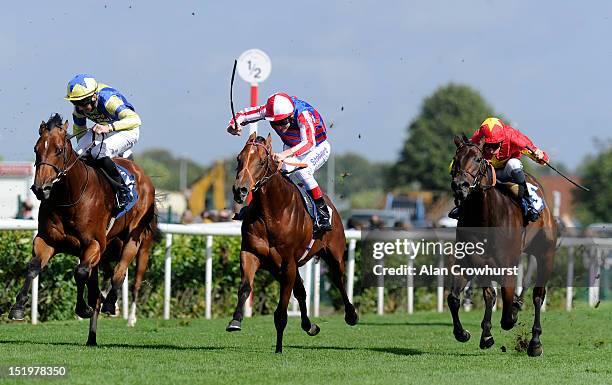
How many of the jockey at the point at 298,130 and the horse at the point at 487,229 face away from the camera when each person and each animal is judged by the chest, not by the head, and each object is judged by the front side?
0

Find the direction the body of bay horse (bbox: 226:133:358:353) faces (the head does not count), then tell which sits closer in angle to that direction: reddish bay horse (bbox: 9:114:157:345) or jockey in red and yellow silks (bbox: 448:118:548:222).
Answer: the reddish bay horse

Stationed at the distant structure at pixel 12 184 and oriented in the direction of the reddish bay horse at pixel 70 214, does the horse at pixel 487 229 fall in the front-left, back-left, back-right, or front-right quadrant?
front-left

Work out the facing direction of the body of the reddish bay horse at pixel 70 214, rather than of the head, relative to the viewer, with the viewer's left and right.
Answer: facing the viewer and to the left of the viewer

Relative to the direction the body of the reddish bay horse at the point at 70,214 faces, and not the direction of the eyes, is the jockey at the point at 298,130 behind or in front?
behind

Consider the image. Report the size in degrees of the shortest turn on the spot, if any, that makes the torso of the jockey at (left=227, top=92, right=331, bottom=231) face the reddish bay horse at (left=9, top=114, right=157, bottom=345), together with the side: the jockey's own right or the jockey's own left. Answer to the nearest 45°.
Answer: approximately 45° to the jockey's own right

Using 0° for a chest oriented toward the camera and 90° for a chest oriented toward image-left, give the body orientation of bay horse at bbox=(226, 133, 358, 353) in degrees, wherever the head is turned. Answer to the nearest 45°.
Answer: approximately 45°

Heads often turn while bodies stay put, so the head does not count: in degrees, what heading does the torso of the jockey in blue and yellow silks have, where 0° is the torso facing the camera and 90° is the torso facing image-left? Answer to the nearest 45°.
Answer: approximately 45°
